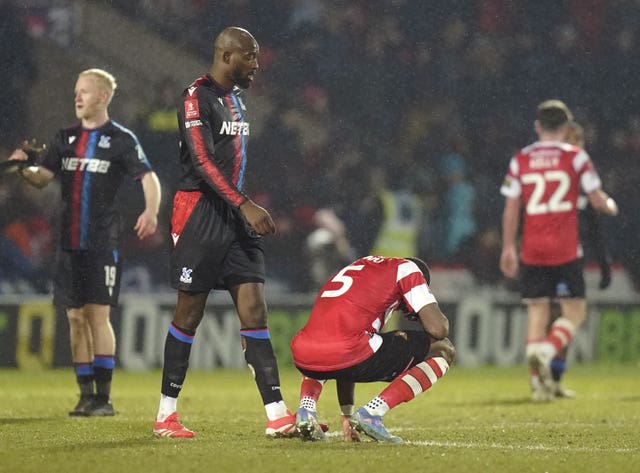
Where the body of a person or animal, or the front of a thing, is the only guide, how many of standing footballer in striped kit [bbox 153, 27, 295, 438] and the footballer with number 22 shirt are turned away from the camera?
1

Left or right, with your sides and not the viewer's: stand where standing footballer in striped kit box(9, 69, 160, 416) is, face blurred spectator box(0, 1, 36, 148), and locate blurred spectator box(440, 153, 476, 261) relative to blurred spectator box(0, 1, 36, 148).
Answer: right

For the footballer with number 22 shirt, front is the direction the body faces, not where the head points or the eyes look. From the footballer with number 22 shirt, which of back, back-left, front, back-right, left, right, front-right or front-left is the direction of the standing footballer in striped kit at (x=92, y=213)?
back-left

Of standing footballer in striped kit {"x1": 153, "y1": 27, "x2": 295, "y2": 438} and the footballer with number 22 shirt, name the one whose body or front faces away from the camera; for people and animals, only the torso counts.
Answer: the footballer with number 22 shirt

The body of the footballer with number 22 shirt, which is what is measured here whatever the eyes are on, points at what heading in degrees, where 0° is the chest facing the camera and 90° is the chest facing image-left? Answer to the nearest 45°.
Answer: approximately 180°

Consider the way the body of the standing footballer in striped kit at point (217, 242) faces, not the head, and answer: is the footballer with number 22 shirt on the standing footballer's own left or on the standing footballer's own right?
on the standing footballer's own left

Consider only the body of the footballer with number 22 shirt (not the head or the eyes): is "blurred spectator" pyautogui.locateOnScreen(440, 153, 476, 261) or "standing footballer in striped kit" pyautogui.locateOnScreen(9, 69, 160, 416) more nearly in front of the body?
the blurred spectator

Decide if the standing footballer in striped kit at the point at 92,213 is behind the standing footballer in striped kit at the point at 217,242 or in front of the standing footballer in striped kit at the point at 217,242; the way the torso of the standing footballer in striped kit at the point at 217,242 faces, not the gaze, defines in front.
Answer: behind

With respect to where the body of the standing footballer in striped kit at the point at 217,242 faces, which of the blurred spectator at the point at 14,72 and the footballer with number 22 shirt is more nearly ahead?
the footballer with number 22 shirt

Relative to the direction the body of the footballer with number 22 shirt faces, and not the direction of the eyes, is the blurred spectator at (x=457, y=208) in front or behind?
in front
